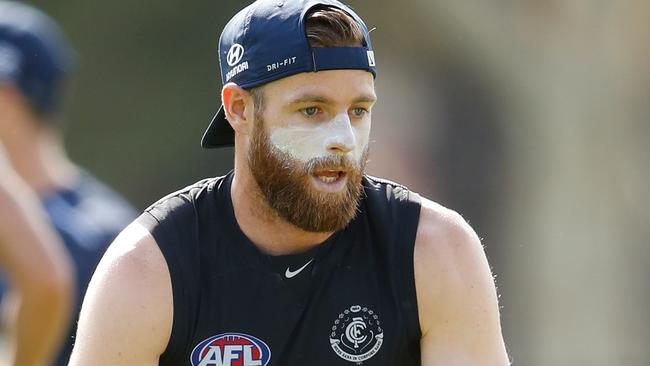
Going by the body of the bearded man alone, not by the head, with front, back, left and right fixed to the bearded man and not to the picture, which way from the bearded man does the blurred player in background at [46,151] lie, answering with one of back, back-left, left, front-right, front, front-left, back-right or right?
back-right

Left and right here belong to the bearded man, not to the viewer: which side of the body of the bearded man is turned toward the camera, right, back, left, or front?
front

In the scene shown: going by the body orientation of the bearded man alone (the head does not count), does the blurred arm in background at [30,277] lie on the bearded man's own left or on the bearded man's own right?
on the bearded man's own right
